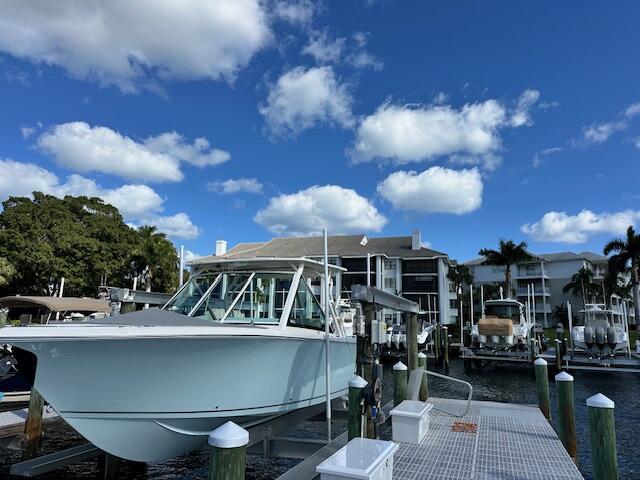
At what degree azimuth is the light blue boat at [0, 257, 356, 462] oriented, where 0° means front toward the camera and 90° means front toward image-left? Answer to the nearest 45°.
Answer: approximately 45°

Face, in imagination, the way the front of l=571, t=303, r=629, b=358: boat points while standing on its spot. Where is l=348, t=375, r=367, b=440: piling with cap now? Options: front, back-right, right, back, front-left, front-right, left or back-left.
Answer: back

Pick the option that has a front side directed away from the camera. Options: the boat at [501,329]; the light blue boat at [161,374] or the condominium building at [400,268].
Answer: the boat

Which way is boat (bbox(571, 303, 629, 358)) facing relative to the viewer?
away from the camera

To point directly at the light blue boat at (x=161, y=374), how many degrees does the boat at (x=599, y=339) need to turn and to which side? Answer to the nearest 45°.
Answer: approximately 180°

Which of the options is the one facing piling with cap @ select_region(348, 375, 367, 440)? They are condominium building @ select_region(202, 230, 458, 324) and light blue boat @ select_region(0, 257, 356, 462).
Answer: the condominium building

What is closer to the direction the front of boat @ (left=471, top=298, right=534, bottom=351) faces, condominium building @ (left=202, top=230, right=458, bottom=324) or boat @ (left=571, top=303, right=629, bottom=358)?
the condominium building

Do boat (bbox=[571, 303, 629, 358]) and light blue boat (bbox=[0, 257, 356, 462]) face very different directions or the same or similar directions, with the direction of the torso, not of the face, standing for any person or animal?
very different directions

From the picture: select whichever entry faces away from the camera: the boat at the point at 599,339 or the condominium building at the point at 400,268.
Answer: the boat
